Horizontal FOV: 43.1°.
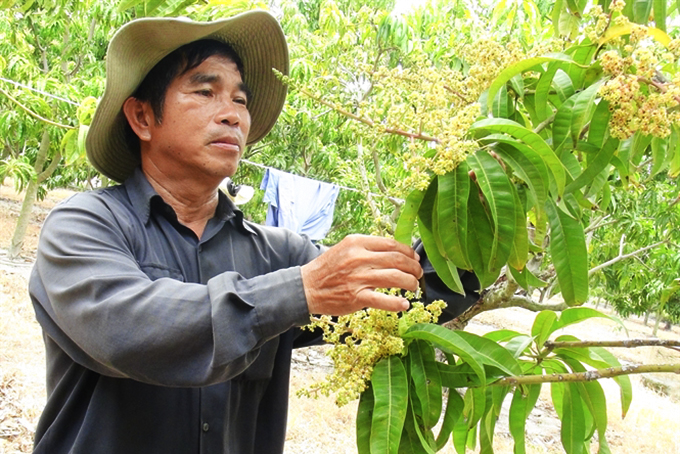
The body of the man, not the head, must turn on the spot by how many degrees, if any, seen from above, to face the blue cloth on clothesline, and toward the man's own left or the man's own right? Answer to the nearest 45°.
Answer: approximately 135° to the man's own left

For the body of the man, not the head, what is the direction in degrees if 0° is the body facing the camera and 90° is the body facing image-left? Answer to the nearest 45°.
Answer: approximately 315°

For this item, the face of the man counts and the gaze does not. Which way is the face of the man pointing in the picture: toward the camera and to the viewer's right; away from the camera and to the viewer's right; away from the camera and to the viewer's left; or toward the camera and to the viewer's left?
toward the camera and to the viewer's right
